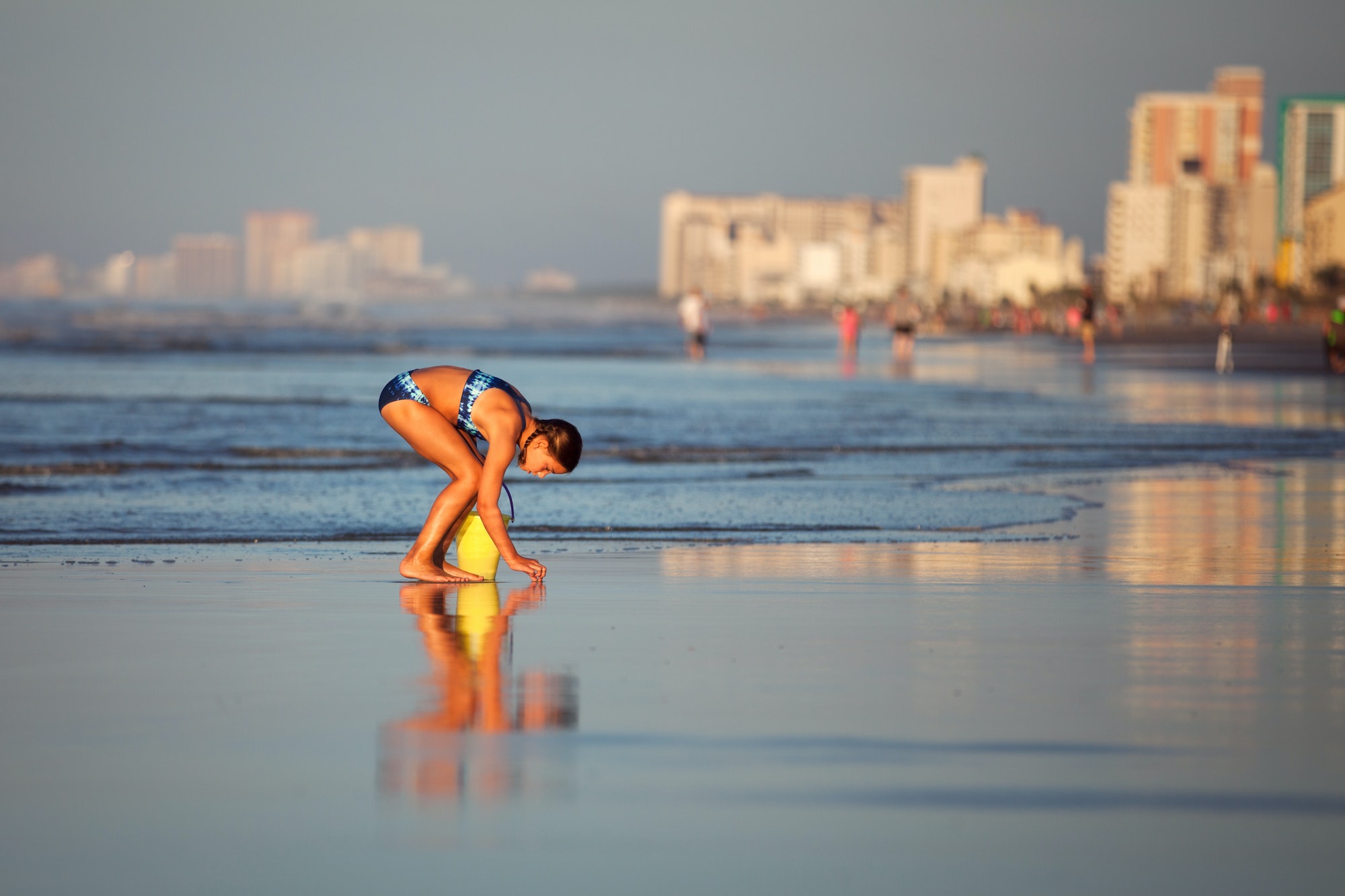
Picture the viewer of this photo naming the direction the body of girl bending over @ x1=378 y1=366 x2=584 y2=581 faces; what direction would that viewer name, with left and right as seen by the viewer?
facing to the right of the viewer
